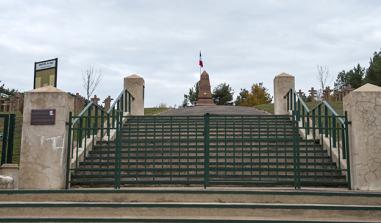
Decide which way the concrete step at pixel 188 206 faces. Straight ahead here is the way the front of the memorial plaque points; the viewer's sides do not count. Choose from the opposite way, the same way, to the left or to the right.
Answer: the same way

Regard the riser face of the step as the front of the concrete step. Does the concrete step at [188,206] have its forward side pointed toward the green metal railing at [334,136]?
no

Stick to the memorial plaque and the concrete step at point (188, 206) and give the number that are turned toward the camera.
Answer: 2

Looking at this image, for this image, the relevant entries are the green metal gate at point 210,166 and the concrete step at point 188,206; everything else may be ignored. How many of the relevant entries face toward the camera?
2

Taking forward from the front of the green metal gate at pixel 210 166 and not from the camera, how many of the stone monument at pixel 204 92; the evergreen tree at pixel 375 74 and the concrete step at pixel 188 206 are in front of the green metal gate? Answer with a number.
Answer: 1

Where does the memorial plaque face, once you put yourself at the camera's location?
facing the viewer

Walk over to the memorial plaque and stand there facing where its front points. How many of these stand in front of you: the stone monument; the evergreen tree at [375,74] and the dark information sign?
0

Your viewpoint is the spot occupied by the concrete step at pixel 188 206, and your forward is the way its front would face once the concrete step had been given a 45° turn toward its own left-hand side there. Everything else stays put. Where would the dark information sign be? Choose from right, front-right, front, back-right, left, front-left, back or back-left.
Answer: back

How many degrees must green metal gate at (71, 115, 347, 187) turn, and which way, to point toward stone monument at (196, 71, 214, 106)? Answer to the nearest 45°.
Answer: approximately 180°

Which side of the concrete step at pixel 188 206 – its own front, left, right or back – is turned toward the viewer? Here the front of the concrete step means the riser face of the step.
front

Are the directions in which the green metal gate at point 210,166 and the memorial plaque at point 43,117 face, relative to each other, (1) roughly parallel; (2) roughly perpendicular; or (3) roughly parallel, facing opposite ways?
roughly parallel

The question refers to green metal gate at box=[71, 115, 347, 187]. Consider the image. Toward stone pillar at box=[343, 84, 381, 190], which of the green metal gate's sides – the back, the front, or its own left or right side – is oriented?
left

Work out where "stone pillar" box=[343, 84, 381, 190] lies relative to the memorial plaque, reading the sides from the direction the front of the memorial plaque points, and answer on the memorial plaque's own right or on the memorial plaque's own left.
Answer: on the memorial plaque's own left

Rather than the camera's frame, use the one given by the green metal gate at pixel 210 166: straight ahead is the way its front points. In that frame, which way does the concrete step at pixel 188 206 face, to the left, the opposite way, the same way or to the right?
the same way

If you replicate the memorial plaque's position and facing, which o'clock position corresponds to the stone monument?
The stone monument is roughly at 7 o'clock from the memorial plaque.

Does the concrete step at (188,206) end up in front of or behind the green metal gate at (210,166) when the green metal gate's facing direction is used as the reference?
in front

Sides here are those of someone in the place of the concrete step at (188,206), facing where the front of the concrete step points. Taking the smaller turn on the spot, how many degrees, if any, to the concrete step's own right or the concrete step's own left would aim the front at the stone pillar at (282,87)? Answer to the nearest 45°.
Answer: approximately 135° to the concrete step's own left

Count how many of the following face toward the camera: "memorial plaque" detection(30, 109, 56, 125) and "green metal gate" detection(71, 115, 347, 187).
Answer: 2
